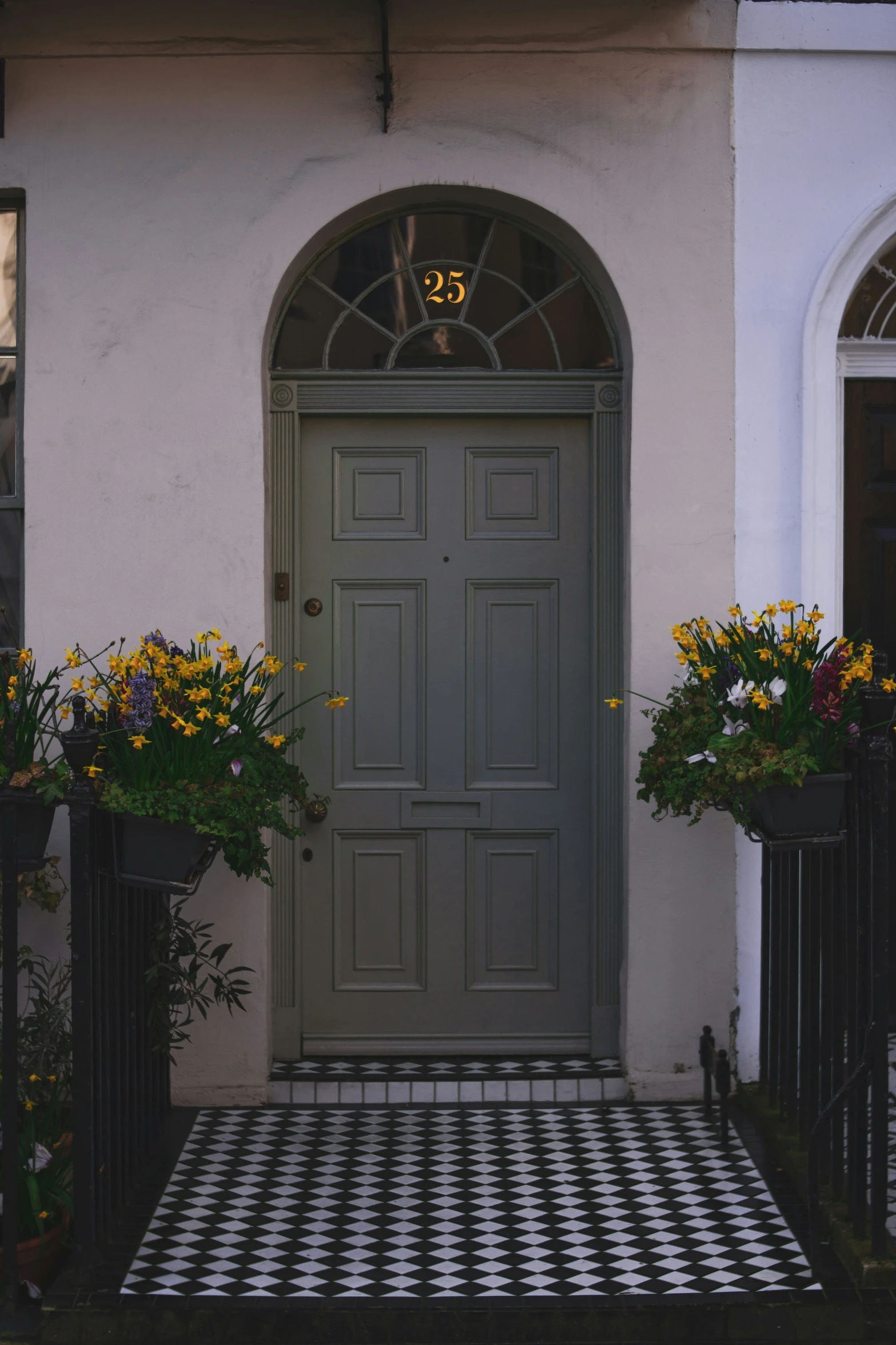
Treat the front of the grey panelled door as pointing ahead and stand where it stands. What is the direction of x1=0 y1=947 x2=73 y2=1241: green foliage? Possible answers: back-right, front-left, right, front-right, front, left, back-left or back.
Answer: front-right

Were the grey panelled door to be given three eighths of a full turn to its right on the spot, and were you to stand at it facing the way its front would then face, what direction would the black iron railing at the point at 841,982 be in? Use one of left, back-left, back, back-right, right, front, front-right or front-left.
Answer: back

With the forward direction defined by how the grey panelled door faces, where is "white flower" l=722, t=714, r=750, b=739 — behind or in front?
in front

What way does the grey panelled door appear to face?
toward the camera

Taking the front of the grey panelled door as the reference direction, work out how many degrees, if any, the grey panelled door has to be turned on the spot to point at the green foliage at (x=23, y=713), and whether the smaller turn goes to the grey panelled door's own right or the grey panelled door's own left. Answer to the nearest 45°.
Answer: approximately 45° to the grey panelled door's own right

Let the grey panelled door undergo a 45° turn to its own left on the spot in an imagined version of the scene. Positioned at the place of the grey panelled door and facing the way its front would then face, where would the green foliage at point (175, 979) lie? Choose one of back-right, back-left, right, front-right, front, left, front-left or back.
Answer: right

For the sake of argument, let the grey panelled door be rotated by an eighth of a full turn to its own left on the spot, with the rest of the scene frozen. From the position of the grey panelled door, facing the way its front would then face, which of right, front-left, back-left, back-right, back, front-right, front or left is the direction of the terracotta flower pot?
right

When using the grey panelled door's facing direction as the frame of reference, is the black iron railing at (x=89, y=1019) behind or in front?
in front

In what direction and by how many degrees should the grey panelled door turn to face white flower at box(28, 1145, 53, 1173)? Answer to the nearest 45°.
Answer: approximately 45° to its right
